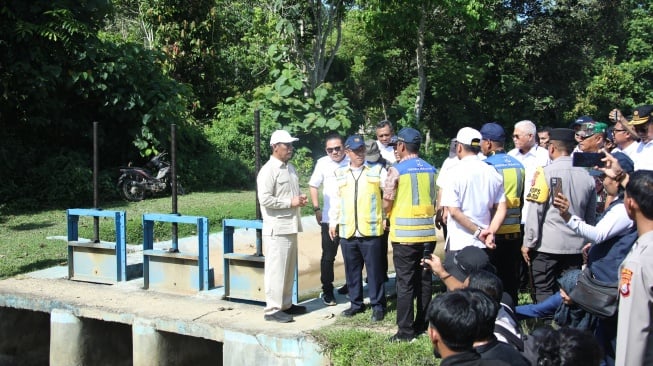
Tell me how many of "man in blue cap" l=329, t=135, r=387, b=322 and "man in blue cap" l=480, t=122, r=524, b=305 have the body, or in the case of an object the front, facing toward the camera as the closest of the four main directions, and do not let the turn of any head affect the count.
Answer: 1

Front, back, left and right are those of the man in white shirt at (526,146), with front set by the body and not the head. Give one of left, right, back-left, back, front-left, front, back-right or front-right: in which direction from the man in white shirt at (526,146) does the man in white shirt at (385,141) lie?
front-right

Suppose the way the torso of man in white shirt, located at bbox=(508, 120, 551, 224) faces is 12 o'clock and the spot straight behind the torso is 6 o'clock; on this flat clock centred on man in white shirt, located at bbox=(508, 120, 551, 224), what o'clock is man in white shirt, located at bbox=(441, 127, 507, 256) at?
man in white shirt, located at bbox=(441, 127, 507, 256) is roughly at 11 o'clock from man in white shirt, located at bbox=(508, 120, 551, 224).

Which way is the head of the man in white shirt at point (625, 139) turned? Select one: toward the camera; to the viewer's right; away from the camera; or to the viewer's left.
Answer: to the viewer's left

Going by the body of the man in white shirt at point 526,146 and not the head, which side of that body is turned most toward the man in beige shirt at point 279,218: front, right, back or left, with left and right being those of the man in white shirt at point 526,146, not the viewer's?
front

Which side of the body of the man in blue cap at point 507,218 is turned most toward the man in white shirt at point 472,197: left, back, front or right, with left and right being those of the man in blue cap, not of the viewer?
left

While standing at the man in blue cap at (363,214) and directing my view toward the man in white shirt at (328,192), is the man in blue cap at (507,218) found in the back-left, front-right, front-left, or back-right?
back-right

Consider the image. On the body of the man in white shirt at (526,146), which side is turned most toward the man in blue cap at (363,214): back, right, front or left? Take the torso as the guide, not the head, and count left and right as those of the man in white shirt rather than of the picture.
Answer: front

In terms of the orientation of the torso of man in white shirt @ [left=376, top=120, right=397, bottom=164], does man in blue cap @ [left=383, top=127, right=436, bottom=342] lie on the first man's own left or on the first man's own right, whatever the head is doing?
on the first man's own left

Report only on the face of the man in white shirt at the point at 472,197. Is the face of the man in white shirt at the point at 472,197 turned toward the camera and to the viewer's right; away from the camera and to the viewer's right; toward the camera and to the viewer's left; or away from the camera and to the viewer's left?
away from the camera and to the viewer's left

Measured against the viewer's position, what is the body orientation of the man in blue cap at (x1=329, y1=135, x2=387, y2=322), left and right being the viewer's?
facing the viewer

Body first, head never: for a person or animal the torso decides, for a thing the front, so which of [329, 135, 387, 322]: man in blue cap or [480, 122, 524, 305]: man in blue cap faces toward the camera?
[329, 135, 387, 322]: man in blue cap

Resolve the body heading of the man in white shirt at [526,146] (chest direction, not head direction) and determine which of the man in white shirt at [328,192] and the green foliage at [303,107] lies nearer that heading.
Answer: the man in white shirt

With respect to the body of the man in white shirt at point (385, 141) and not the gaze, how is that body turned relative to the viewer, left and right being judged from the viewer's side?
facing the viewer and to the left of the viewer

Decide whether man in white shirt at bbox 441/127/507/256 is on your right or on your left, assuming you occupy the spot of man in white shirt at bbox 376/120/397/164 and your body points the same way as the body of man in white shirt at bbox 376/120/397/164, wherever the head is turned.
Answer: on your left
